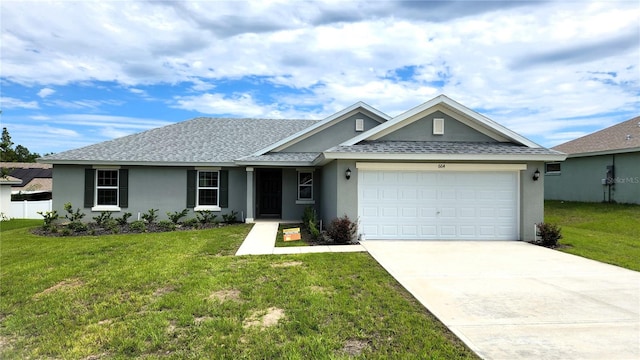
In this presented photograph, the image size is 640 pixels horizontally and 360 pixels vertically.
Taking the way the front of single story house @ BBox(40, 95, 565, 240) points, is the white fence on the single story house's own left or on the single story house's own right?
on the single story house's own right

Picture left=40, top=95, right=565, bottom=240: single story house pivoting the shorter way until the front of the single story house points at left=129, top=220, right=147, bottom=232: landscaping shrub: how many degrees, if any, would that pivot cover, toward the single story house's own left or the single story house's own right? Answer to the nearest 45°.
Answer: approximately 90° to the single story house's own right

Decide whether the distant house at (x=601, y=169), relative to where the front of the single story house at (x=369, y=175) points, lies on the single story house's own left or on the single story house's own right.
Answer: on the single story house's own left

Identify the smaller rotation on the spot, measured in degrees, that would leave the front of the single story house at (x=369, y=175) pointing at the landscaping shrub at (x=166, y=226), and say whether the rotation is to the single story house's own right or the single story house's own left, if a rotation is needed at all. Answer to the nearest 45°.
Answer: approximately 90° to the single story house's own right

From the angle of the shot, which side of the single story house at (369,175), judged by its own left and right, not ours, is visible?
front

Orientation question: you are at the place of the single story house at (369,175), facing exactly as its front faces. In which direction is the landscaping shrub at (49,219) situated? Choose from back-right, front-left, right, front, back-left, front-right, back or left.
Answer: right

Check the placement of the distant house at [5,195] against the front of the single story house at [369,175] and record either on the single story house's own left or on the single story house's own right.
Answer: on the single story house's own right

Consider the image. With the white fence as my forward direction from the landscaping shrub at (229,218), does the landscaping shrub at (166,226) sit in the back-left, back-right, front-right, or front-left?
front-left

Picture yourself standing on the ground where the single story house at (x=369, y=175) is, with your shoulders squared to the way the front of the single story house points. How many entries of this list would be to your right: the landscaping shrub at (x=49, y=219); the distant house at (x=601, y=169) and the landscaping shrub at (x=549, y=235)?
1

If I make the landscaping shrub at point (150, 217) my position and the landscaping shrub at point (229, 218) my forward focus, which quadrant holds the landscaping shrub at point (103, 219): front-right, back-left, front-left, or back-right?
back-right
